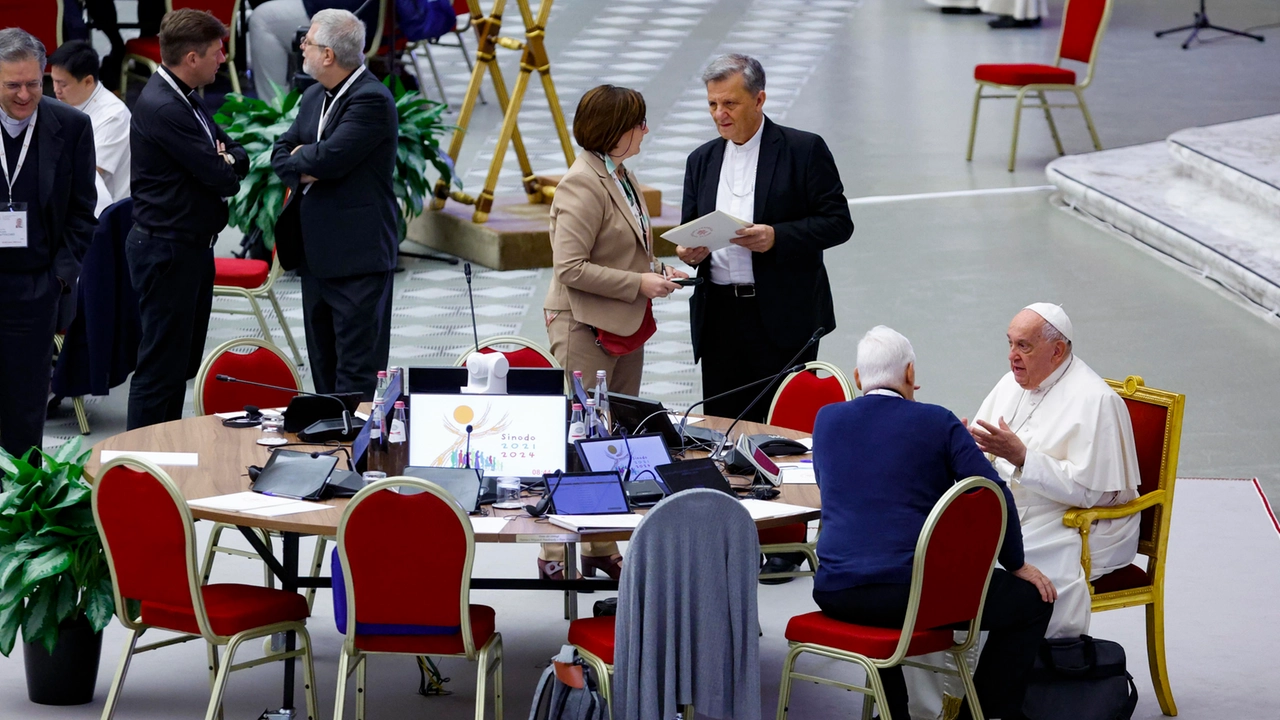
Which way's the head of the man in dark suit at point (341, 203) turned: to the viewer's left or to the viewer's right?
to the viewer's left

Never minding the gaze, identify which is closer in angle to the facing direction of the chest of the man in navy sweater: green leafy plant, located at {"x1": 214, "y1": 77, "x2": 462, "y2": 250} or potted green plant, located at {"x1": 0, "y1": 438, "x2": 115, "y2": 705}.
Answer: the green leafy plant

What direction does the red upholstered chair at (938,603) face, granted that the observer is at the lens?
facing away from the viewer and to the left of the viewer

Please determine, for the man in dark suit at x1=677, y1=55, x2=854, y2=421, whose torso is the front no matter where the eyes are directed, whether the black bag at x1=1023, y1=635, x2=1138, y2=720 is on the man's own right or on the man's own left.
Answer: on the man's own left

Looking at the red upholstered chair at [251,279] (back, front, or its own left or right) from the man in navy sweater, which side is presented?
left

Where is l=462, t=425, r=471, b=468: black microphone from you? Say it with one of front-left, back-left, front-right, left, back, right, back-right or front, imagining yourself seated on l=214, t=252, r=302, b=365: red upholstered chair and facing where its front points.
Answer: left

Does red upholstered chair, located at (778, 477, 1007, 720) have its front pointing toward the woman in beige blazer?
yes

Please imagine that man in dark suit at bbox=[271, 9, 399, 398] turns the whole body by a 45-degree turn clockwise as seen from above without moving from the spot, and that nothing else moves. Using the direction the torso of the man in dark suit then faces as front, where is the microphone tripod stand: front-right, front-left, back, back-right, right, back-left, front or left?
back-right

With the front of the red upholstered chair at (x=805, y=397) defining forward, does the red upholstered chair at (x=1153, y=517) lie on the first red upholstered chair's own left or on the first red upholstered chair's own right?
on the first red upholstered chair's own left

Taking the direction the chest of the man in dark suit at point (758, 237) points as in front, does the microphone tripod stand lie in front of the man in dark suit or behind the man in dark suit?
behind

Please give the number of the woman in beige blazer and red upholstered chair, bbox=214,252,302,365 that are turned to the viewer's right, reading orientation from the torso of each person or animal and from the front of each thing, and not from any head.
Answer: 1

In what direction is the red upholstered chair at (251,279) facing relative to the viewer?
to the viewer's left

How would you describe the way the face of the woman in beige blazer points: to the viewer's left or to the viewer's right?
to the viewer's right

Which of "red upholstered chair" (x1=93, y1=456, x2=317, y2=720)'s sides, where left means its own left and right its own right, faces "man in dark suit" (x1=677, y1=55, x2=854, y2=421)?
front

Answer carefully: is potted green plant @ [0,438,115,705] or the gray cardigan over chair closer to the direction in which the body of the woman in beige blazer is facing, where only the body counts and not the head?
the gray cardigan over chair

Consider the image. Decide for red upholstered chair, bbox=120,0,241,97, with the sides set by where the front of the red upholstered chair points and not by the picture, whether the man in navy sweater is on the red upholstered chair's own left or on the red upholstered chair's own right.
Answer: on the red upholstered chair's own left

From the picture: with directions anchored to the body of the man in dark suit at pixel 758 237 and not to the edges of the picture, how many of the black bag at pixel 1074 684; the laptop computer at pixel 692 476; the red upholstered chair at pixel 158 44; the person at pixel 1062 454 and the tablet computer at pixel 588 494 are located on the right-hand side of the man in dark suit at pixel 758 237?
1

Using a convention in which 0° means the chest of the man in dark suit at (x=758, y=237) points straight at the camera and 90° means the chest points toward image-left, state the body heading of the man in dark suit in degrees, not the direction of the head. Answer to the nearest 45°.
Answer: approximately 45°

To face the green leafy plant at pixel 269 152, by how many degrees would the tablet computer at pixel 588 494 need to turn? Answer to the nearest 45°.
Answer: approximately 180°

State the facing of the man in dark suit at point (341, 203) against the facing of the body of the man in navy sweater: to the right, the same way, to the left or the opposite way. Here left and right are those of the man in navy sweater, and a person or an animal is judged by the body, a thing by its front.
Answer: the opposite way

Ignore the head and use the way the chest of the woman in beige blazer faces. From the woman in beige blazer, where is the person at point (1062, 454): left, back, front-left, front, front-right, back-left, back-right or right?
front-right
